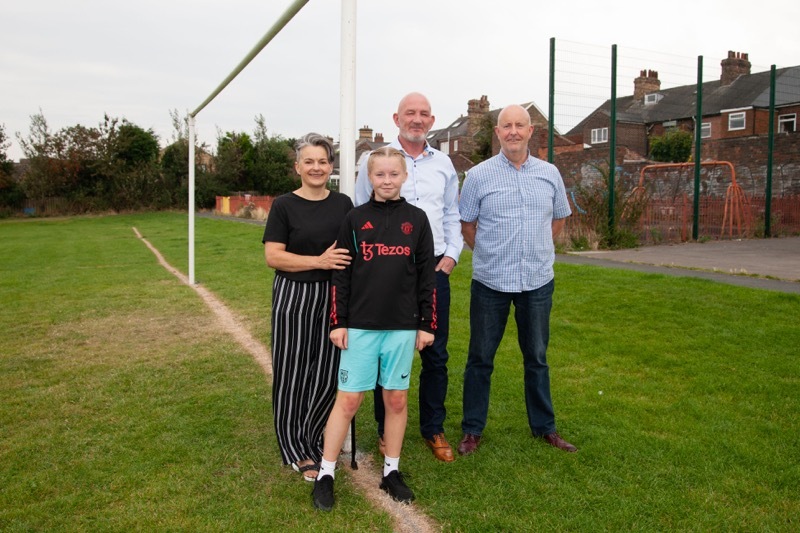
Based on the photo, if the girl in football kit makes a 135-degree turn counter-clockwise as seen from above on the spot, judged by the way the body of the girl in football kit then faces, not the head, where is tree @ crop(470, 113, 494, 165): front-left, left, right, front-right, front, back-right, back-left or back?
front-left

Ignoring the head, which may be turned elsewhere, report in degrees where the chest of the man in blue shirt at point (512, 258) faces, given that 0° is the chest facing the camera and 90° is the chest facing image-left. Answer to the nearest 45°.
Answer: approximately 0°

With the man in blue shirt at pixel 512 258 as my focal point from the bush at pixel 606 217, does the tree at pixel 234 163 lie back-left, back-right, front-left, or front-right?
back-right

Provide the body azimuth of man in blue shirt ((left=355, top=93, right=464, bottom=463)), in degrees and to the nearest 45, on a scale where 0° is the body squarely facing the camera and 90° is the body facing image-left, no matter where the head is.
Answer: approximately 0°

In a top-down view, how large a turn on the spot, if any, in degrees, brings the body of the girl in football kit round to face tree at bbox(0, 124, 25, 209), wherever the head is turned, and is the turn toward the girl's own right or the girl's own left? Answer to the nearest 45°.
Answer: approximately 135° to the girl's own right

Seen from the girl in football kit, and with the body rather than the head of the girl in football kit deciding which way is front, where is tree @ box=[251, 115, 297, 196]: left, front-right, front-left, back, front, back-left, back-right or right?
back

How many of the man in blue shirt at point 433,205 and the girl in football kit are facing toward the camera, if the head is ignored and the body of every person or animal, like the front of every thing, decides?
2

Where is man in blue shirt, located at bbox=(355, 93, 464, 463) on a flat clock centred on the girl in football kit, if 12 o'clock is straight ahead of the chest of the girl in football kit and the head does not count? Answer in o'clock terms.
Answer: The man in blue shirt is roughly at 7 o'clock from the girl in football kit.
